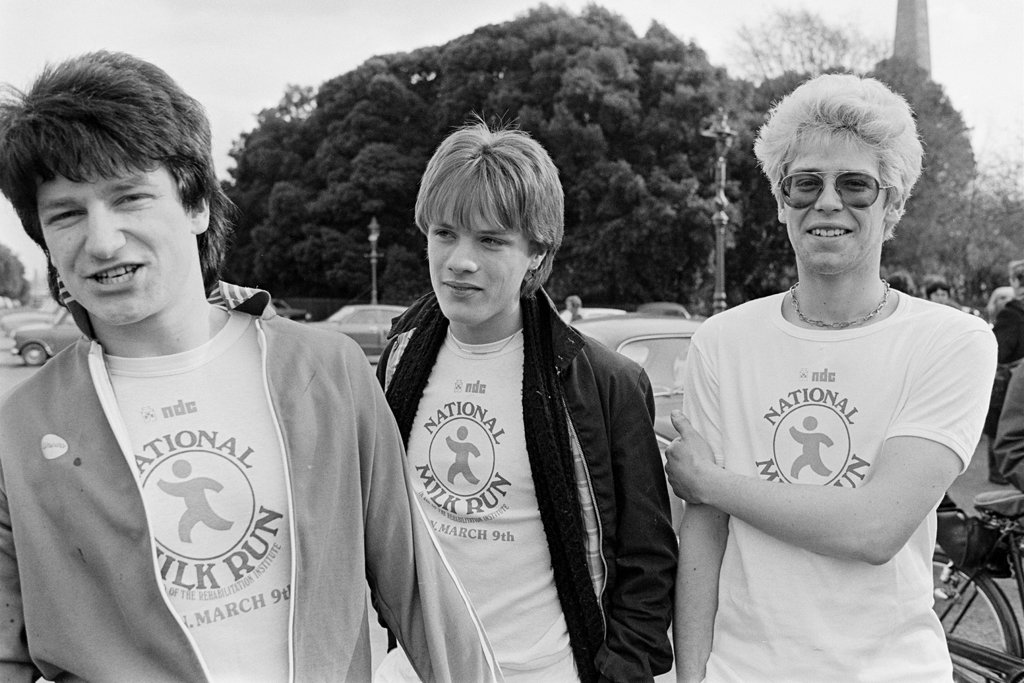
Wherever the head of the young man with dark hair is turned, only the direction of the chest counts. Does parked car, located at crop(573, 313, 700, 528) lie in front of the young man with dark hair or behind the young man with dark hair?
behind

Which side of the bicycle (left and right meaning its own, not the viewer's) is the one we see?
right

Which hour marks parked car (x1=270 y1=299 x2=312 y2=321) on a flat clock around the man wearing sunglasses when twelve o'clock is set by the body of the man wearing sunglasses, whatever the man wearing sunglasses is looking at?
The parked car is roughly at 5 o'clock from the man wearing sunglasses.

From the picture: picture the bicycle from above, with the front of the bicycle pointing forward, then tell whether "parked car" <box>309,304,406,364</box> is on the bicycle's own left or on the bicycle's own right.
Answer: on the bicycle's own left

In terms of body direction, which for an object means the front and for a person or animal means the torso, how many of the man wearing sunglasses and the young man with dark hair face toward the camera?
2

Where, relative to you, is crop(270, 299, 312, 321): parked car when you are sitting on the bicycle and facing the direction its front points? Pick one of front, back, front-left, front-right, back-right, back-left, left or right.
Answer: back-left

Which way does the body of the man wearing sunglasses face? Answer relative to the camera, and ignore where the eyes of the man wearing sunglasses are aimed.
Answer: toward the camera

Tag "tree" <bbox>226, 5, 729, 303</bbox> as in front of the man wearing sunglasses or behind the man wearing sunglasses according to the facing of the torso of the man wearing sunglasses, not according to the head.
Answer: behind

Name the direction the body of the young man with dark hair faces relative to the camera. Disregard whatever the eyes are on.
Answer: toward the camera

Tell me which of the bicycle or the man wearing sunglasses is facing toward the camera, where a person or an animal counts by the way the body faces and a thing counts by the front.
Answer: the man wearing sunglasses
